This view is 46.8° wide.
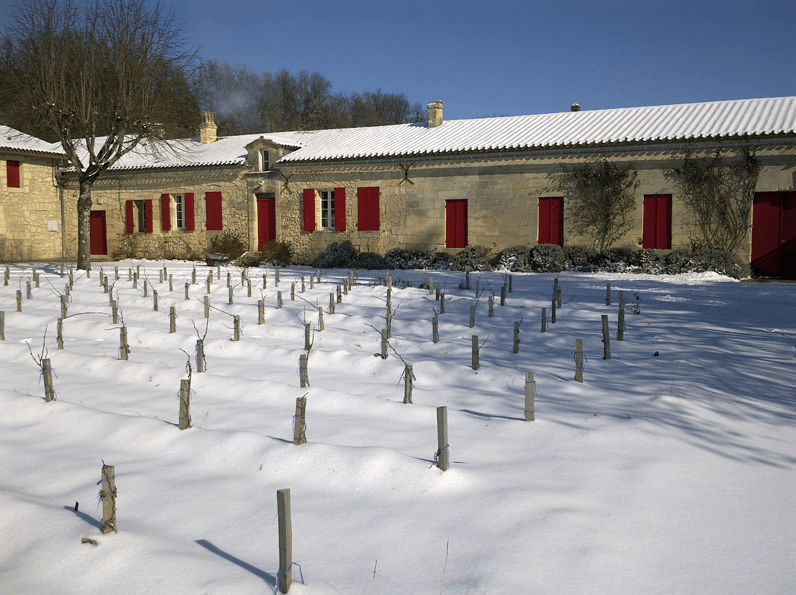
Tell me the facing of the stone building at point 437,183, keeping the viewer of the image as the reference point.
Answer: facing the viewer and to the left of the viewer

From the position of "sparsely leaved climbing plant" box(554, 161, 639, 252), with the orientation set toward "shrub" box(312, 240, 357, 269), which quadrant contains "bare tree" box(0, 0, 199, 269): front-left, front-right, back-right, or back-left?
front-left

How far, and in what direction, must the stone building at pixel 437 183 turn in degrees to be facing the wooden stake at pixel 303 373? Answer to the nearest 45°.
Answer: approximately 45° to its left

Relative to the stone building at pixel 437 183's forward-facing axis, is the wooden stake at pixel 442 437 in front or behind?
in front

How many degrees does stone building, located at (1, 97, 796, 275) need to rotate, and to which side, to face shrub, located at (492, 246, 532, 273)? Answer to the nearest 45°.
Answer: approximately 90° to its left

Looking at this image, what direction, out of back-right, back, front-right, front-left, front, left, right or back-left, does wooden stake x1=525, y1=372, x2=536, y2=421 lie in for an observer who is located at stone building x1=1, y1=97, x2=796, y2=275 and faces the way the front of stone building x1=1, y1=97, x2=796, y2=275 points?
front-left

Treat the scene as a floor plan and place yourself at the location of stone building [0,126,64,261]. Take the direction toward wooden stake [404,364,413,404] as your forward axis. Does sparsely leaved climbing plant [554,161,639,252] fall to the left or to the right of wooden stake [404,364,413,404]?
left

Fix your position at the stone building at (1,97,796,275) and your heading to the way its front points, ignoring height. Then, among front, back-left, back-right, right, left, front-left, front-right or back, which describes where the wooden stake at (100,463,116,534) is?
front-left
